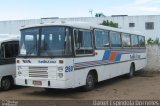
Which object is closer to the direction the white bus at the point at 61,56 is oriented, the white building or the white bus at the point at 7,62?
the white bus

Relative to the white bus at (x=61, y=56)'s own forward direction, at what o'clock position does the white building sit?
The white building is roughly at 5 o'clock from the white bus.

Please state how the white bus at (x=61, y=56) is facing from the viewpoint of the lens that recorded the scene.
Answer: facing the viewer and to the left of the viewer

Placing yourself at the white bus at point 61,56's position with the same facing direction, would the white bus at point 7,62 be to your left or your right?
on your right
